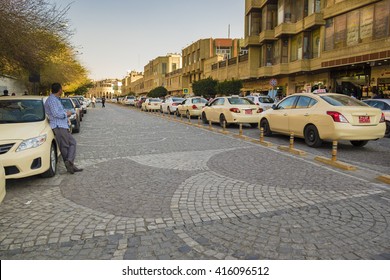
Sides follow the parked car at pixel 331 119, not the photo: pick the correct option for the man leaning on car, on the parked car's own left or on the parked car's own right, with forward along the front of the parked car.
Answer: on the parked car's own left

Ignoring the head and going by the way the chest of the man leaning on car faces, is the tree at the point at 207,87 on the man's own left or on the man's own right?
on the man's own left

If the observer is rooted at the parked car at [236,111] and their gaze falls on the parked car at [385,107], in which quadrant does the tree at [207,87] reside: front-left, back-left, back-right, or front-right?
back-left

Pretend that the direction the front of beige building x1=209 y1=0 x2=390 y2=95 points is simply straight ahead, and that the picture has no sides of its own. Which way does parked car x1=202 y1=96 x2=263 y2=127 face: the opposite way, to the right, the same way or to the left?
to the right

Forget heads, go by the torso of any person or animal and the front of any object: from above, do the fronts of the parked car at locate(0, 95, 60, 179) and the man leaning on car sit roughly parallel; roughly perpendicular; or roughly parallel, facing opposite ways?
roughly perpendicular

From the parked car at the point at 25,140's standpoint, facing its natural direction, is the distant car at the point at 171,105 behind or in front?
behind

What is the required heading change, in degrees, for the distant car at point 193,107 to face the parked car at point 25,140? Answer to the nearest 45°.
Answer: approximately 135° to its left

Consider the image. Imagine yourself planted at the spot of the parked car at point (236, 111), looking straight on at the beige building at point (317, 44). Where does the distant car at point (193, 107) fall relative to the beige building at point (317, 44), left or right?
left
